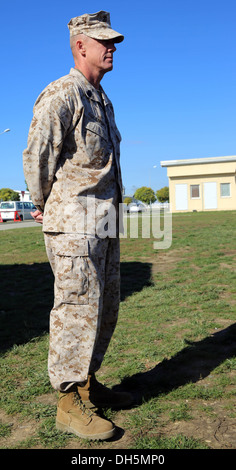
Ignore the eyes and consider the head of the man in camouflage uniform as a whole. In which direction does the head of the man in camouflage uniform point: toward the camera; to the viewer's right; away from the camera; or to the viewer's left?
to the viewer's right

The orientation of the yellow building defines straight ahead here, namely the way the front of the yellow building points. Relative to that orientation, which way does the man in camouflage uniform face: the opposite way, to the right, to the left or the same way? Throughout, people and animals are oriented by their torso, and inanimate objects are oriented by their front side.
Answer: to the left

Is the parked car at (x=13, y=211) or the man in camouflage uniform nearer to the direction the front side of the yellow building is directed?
the man in camouflage uniform

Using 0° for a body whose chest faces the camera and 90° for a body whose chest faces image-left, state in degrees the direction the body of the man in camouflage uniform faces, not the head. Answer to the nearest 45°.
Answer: approximately 270°

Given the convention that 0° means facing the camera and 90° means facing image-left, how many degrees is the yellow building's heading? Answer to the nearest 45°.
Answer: approximately 0°

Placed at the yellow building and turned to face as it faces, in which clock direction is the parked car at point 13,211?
The parked car is roughly at 2 o'clock from the yellow building.

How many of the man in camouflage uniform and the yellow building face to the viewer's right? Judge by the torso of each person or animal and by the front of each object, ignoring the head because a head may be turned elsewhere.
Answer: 1

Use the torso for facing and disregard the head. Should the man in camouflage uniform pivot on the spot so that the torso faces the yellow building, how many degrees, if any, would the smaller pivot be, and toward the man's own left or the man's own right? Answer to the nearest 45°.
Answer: approximately 90° to the man's own left

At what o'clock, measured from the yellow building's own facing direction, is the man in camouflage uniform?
The man in camouflage uniform is roughly at 12 o'clock from the yellow building.
